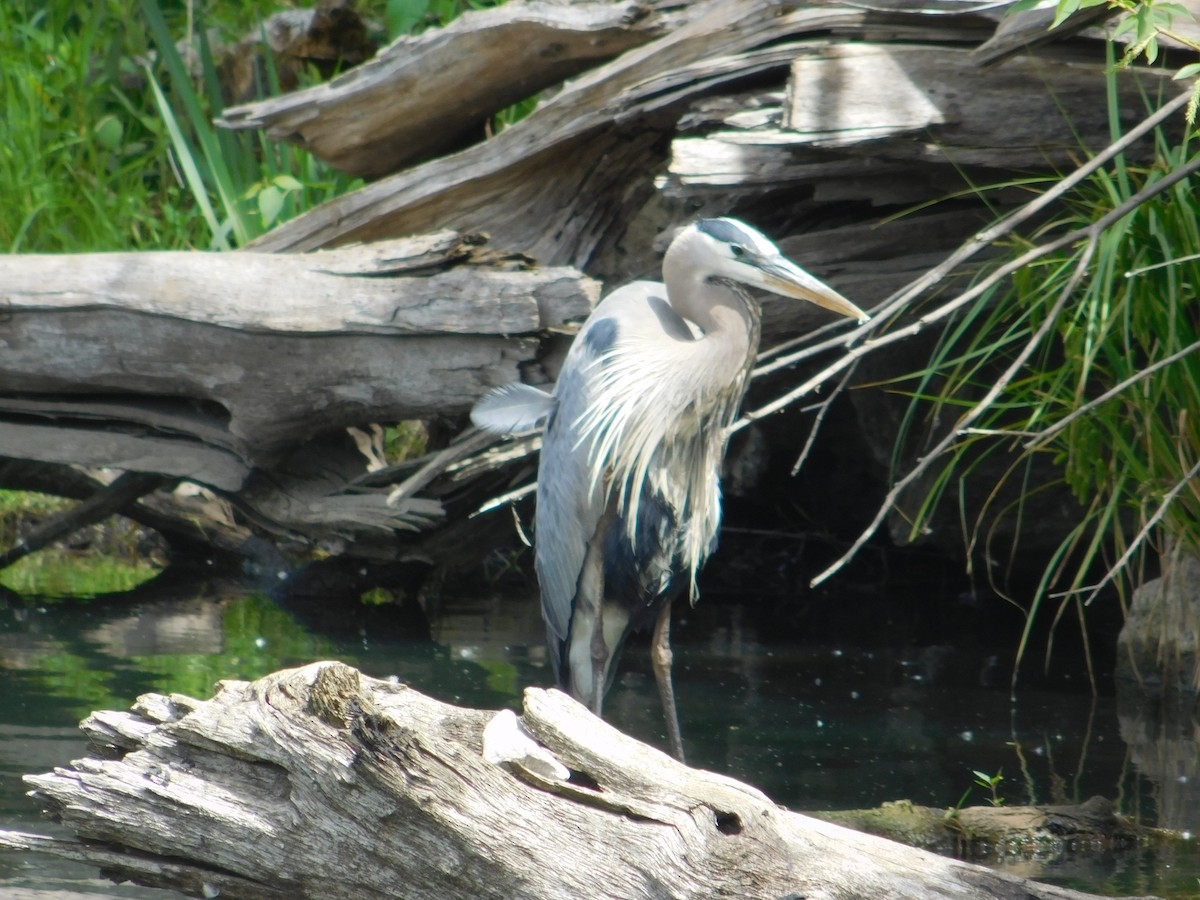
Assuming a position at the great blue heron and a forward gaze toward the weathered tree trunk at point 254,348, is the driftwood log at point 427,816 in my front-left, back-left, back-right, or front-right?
back-left

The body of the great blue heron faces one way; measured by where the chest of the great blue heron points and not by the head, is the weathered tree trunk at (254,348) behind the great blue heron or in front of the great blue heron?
behind

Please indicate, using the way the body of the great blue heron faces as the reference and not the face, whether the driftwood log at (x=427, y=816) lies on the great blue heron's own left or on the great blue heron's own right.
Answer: on the great blue heron's own right

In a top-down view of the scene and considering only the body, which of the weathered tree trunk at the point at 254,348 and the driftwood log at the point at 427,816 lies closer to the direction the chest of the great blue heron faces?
the driftwood log

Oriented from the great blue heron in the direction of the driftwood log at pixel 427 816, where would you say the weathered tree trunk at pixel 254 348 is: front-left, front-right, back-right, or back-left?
back-right

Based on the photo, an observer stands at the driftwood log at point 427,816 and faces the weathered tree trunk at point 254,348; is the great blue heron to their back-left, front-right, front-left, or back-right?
front-right

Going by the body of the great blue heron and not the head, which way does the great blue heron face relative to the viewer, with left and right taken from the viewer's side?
facing the viewer and to the right of the viewer
